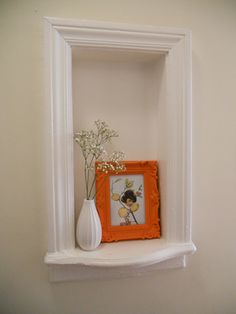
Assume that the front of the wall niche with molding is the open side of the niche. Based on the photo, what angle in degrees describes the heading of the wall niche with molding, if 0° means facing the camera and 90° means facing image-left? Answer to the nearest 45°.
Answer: approximately 315°
